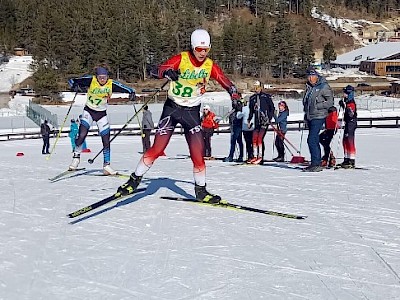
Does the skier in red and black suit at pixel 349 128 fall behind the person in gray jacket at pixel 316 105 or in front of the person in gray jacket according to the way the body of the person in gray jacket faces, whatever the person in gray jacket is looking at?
behind

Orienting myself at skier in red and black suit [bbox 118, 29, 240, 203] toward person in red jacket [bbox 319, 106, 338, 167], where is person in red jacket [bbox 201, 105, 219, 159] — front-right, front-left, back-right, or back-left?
front-left

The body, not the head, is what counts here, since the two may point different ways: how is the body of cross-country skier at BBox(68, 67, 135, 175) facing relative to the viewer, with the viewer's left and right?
facing the viewer

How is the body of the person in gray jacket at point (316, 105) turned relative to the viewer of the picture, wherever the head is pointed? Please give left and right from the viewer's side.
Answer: facing the viewer and to the left of the viewer

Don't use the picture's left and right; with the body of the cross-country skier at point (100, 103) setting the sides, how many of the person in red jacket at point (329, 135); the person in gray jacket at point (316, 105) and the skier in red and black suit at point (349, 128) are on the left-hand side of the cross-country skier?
3

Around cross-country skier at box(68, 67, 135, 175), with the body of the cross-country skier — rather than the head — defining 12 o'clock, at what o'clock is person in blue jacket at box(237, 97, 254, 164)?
The person in blue jacket is roughly at 8 o'clock from the cross-country skier.
